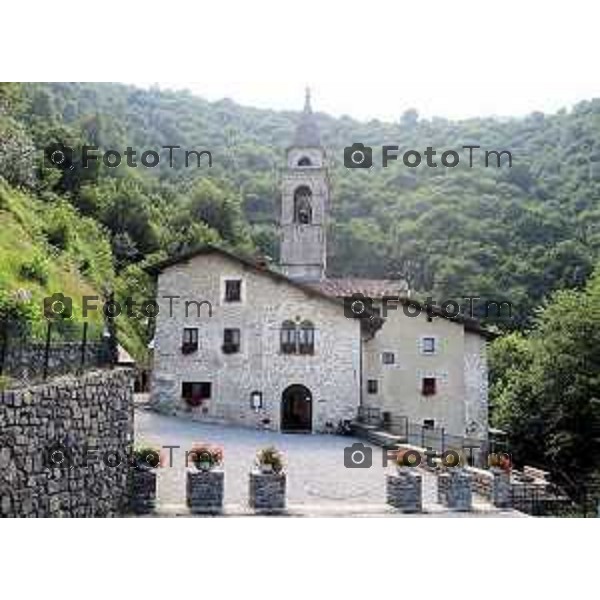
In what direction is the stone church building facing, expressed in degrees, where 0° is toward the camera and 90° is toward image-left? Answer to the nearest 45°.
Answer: approximately 0°

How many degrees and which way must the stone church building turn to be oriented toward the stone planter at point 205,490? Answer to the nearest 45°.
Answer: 0° — it already faces it

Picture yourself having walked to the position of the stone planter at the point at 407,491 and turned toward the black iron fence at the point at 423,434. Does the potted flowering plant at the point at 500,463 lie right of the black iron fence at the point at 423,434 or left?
right

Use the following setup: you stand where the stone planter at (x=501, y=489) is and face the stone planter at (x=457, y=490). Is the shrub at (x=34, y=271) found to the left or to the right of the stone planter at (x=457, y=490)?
right

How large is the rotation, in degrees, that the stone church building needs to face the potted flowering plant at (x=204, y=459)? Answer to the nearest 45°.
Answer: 0° — it already faces it

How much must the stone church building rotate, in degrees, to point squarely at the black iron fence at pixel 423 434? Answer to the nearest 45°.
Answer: approximately 90° to its left
